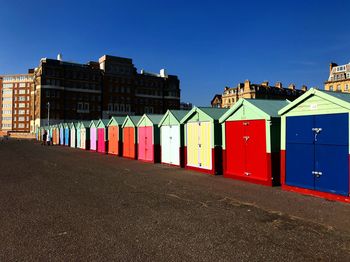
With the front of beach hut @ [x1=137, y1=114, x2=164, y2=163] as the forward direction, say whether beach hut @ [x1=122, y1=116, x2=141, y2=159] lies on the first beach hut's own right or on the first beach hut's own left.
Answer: on the first beach hut's own right

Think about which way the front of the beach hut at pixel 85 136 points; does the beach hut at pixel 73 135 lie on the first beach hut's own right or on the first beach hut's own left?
on the first beach hut's own right

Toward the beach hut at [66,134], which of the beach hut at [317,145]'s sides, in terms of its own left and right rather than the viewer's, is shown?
right

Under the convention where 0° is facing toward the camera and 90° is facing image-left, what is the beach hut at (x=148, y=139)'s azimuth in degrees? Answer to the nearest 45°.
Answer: approximately 45°

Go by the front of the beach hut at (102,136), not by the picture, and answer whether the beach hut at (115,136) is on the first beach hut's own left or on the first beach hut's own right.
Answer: on the first beach hut's own left

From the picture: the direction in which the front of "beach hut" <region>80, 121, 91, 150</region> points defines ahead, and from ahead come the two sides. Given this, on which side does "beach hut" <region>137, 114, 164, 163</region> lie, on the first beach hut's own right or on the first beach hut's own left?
on the first beach hut's own left

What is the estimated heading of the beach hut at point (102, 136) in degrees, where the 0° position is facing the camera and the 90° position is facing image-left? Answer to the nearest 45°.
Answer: approximately 45°

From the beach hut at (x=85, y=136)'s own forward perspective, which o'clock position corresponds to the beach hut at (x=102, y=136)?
the beach hut at (x=102, y=136) is roughly at 10 o'clock from the beach hut at (x=85, y=136).

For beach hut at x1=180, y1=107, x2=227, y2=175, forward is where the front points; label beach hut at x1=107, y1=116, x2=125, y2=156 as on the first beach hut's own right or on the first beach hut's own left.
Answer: on the first beach hut's own right

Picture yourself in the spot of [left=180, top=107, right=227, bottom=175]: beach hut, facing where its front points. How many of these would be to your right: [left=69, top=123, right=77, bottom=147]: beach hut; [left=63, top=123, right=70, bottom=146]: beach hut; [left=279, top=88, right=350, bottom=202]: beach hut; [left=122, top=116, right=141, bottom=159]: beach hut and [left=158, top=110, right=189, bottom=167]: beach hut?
4

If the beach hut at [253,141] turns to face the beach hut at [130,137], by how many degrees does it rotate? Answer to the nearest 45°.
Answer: approximately 90° to its right

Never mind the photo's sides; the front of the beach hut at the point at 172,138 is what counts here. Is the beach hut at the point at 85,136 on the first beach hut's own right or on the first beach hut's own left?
on the first beach hut's own right

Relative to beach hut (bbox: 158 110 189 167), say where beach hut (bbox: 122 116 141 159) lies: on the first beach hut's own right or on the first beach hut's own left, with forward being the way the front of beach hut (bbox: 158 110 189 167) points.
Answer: on the first beach hut's own right
